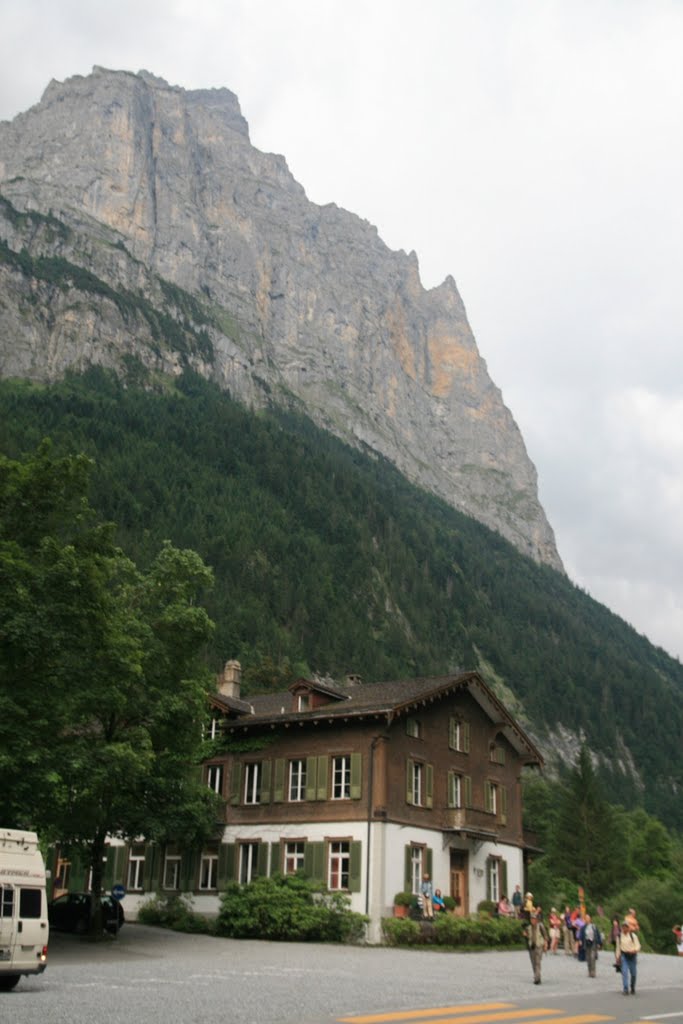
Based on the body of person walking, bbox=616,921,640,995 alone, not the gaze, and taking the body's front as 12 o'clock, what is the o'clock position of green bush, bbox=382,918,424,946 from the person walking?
The green bush is roughly at 5 o'clock from the person walking.

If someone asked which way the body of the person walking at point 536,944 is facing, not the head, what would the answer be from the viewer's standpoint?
toward the camera

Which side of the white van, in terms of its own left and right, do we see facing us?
back

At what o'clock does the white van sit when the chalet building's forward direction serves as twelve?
The white van is roughly at 2 o'clock from the chalet building.

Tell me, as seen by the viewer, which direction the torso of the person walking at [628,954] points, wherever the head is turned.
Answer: toward the camera

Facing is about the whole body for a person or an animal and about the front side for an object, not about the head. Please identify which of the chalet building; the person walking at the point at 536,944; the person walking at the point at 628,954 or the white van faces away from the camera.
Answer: the white van

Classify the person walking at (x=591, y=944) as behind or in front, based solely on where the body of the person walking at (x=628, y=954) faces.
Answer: behind

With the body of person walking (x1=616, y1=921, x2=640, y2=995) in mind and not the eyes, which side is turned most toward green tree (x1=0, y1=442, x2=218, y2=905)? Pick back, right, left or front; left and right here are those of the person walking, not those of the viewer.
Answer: right

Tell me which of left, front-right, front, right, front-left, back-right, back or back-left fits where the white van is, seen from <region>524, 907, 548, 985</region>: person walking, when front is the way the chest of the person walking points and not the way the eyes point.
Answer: front-right

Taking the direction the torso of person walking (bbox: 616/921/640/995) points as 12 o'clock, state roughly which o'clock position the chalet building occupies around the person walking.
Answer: The chalet building is roughly at 5 o'clock from the person walking.
